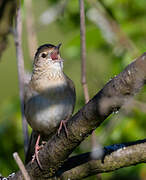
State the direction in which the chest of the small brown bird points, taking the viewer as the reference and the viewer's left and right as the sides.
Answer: facing the viewer and to the right of the viewer

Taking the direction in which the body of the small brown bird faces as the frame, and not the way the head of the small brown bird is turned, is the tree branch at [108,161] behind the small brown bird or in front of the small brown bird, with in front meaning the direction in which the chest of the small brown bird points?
in front
